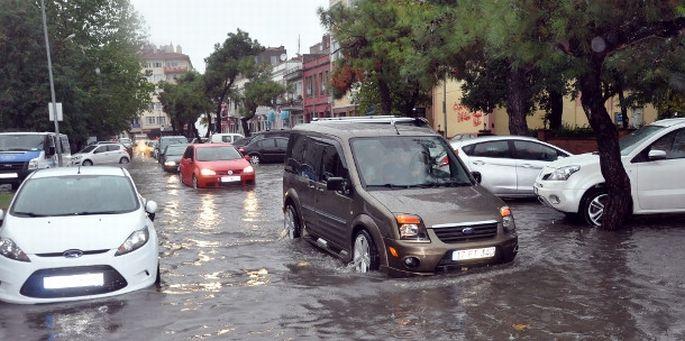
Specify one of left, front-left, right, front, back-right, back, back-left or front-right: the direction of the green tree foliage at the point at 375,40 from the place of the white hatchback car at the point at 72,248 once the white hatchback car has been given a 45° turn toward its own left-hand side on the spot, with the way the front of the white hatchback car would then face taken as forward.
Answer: left

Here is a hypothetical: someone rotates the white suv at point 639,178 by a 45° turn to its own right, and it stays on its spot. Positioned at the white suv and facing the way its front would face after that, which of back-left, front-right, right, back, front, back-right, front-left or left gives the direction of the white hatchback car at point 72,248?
front-left

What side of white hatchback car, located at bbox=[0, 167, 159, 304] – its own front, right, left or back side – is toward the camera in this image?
front

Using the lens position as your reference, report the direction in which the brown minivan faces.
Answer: facing the viewer and to the right of the viewer

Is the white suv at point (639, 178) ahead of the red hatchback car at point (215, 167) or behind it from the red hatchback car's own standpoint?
ahead

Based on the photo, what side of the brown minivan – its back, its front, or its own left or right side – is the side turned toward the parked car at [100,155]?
back

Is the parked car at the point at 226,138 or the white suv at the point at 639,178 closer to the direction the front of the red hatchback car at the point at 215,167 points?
the white suv

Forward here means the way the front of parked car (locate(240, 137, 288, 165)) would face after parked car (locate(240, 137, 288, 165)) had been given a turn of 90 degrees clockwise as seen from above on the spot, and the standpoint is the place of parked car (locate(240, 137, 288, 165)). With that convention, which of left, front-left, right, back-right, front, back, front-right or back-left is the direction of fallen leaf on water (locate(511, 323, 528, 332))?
back

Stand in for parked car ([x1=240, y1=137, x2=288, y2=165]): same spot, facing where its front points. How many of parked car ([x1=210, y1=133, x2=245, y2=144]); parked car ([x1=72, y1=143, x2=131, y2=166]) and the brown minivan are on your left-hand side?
1

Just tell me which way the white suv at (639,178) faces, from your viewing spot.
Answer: facing the viewer and to the left of the viewer

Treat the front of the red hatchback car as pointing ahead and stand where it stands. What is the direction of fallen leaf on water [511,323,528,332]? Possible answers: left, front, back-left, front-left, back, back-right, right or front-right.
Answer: front-right

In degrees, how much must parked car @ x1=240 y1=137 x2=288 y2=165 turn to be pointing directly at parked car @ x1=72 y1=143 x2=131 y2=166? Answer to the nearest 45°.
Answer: approximately 45° to its right
